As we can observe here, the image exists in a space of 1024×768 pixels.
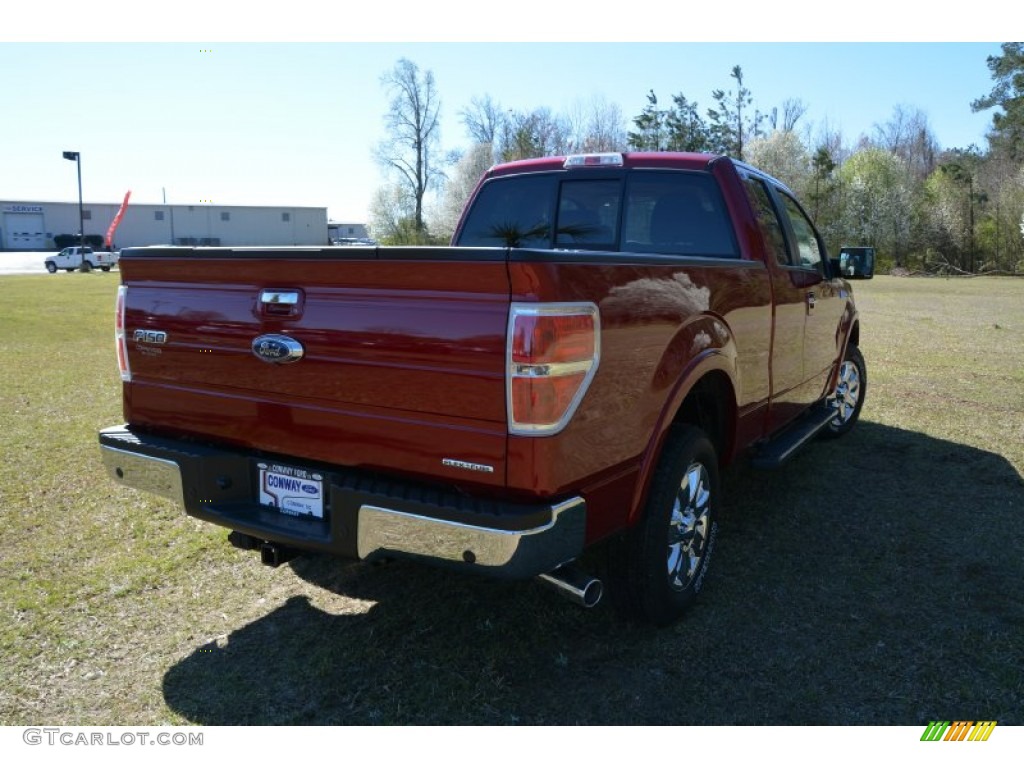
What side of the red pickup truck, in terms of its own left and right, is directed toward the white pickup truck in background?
left

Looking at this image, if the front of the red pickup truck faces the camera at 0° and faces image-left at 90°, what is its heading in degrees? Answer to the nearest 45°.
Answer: approximately 225°
